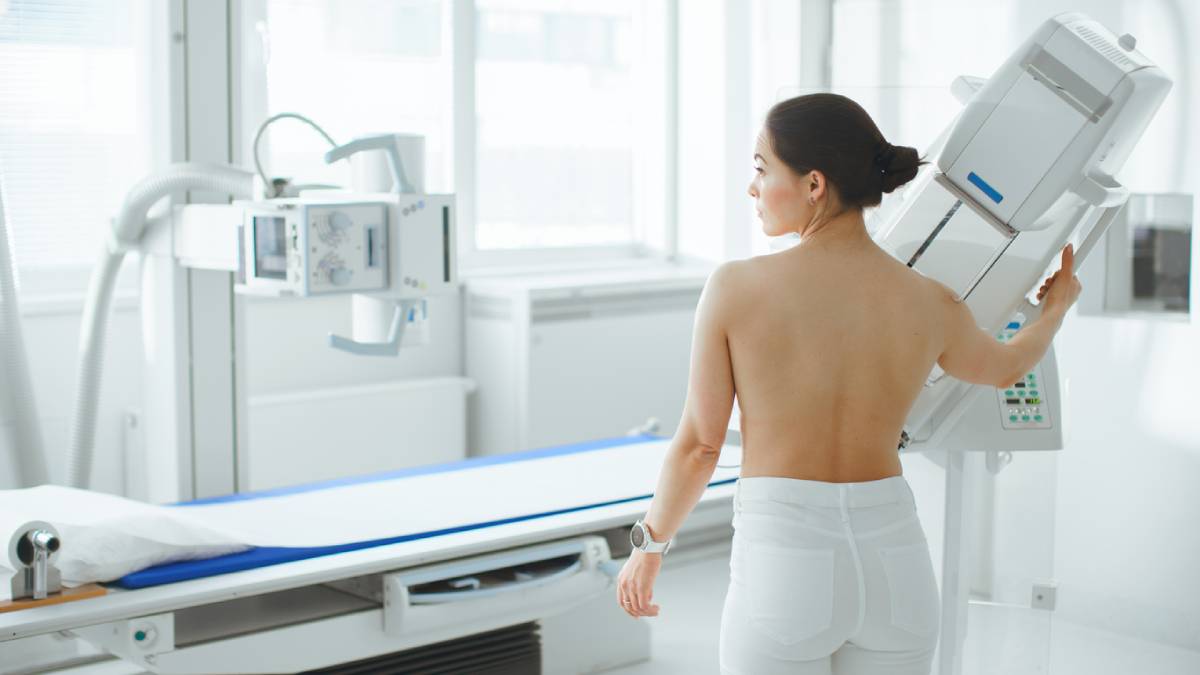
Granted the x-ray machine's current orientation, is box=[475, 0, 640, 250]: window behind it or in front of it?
behind

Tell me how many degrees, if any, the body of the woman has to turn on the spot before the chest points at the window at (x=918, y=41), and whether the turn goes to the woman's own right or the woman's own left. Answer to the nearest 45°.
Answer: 0° — they already face it

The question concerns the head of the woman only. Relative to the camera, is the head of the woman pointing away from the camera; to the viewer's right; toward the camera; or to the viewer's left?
to the viewer's left

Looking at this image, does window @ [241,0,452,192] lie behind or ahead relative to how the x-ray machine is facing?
behind

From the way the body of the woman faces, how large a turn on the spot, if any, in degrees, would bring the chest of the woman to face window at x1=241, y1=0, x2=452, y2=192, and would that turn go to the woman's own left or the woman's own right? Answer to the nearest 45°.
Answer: approximately 45° to the woman's own left

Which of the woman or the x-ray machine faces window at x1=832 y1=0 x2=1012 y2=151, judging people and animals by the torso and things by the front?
the woman

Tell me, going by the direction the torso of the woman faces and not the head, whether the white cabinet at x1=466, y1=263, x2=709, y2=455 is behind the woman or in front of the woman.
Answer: in front

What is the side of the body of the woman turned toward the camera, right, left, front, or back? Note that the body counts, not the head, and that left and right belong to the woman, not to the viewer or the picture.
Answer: back
